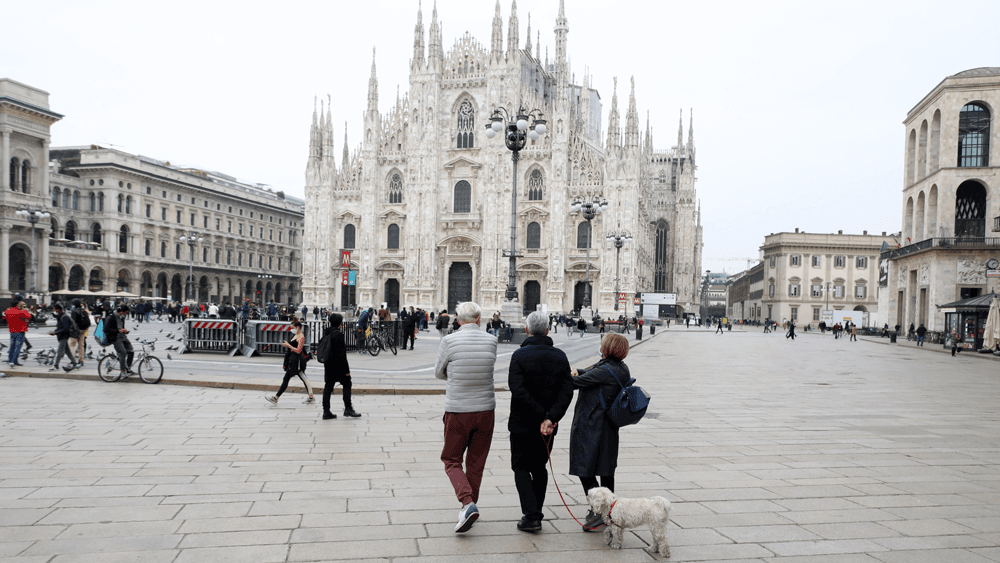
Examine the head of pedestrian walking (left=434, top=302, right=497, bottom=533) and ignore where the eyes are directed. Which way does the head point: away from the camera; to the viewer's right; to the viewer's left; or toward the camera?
away from the camera

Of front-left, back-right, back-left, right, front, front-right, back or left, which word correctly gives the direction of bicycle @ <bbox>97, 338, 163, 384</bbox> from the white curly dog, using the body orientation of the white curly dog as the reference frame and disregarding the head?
front-right

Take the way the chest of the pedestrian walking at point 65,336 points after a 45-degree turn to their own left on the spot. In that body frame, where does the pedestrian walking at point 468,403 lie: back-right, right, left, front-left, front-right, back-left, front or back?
front-left

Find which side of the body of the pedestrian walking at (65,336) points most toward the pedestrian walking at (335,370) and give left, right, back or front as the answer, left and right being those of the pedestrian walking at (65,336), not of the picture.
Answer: left

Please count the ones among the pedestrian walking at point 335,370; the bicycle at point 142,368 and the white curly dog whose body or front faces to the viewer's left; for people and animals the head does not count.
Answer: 1

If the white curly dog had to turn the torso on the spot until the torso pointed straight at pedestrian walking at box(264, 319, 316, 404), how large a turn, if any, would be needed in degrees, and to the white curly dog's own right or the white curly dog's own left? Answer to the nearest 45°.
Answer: approximately 45° to the white curly dog's own right

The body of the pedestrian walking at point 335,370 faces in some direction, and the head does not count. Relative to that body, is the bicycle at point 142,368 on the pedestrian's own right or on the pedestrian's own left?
on the pedestrian's own left

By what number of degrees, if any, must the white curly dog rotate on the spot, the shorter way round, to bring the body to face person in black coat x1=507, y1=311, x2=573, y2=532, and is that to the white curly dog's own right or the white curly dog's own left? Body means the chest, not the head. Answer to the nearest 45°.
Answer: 0° — it already faces them

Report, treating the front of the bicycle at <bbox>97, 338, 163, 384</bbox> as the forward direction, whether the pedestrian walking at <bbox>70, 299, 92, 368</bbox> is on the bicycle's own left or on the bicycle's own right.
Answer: on the bicycle's own left

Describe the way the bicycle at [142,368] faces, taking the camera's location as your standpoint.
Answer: facing to the right of the viewer

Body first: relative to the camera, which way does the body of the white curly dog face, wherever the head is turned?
to the viewer's left
